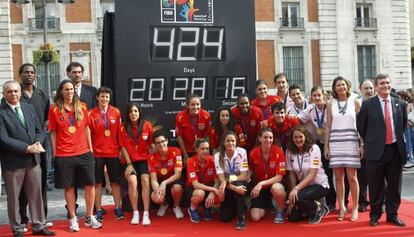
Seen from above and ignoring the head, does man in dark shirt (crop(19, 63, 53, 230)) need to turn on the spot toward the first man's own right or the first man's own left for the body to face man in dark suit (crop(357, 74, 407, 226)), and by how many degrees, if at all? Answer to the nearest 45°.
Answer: approximately 45° to the first man's own left

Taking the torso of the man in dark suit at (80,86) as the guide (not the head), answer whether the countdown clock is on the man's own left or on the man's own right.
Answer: on the man's own left

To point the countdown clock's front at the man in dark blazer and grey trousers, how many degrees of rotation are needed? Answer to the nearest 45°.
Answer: approximately 45° to its right

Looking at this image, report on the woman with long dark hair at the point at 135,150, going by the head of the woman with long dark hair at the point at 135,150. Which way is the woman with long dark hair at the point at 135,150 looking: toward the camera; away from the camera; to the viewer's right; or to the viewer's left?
toward the camera

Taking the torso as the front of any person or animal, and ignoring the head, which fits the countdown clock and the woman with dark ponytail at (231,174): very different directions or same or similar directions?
same or similar directions

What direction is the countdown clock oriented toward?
toward the camera

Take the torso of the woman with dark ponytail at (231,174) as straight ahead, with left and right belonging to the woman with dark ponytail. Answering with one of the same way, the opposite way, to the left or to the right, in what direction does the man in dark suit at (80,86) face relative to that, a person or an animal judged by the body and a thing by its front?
the same way

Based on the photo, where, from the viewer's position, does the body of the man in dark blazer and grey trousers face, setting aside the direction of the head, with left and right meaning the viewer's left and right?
facing the viewer and to the right of the viewer

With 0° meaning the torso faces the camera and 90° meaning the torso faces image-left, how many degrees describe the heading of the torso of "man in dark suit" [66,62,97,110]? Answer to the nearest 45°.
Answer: approximately 0°

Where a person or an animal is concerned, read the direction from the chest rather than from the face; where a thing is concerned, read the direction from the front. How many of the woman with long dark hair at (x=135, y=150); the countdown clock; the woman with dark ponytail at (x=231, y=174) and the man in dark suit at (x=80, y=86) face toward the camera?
4

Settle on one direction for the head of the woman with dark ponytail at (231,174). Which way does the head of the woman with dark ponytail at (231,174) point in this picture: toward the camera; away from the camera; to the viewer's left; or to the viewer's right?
toward the camera

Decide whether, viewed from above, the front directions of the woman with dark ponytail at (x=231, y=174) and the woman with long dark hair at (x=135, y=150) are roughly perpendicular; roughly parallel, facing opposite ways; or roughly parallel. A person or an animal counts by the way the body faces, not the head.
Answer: roughly parallel
